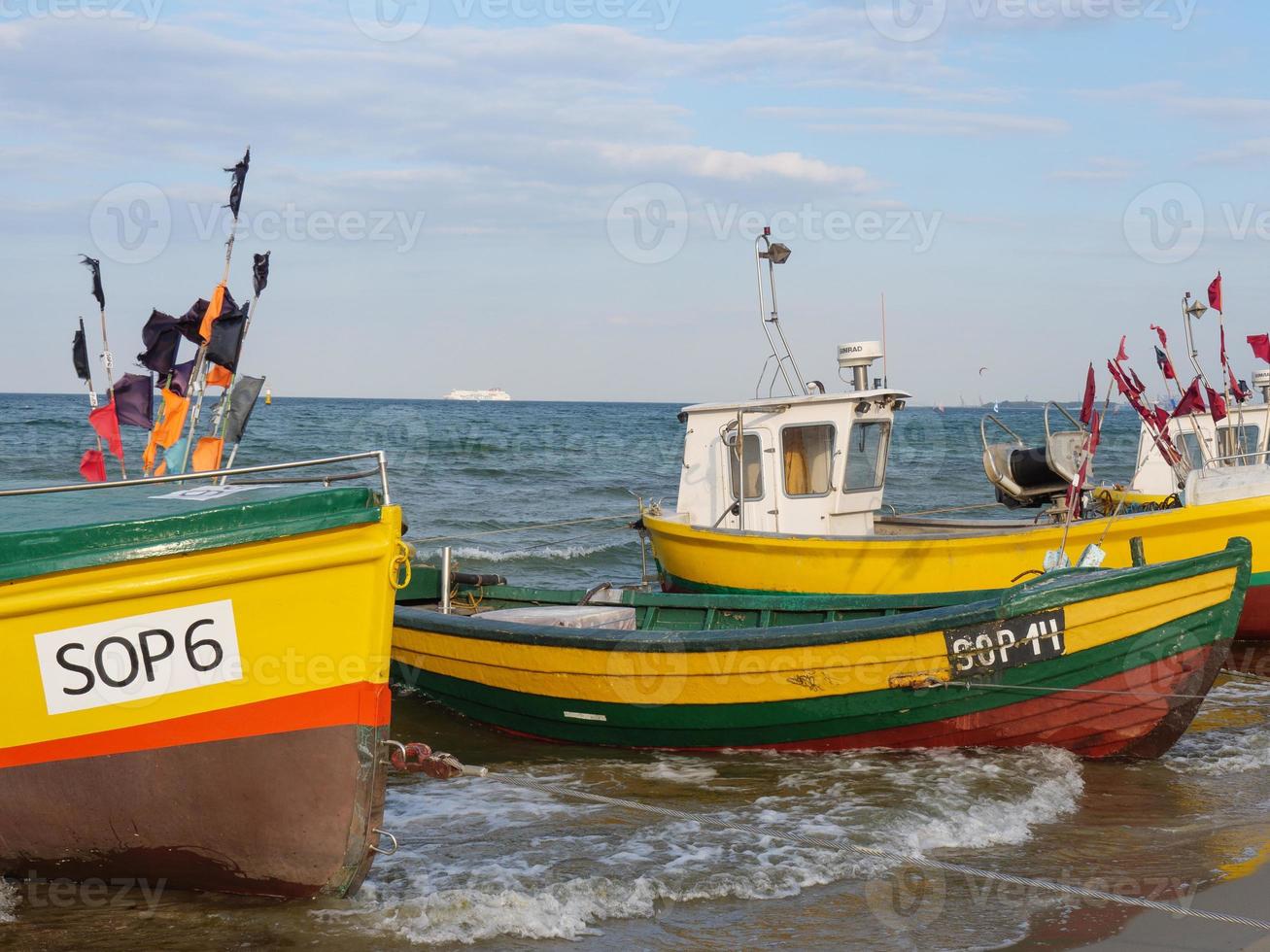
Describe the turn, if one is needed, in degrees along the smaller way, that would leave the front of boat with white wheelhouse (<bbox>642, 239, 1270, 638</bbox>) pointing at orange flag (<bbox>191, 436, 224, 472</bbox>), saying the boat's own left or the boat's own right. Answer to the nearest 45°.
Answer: approximately 135° to the boat's own right

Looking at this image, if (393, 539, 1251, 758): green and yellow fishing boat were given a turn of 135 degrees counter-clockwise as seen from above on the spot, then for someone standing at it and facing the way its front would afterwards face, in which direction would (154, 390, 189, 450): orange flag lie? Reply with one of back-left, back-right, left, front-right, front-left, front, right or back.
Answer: front-left

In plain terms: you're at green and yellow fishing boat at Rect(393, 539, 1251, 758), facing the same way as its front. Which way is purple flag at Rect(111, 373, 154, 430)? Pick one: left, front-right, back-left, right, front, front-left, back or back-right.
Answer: back

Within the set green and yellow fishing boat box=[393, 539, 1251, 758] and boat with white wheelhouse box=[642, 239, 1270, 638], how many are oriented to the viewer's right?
2

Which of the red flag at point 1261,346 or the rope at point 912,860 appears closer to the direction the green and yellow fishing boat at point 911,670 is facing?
the red flag

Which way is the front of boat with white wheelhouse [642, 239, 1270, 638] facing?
to the viewer's right

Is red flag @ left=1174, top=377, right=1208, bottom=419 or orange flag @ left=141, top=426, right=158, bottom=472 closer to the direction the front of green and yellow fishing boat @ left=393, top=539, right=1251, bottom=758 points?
the red flag

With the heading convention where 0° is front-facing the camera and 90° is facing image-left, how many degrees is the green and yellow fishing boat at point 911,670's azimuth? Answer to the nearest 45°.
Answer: approximately 270°
